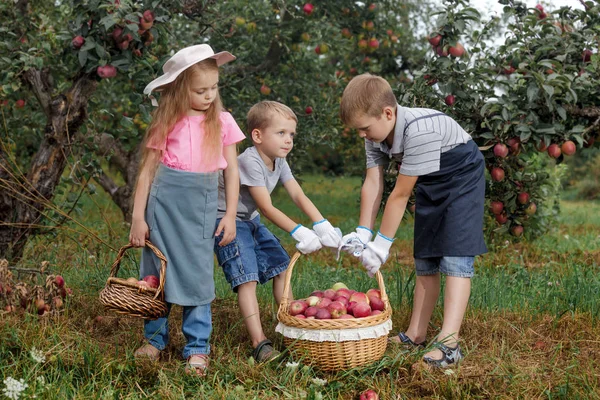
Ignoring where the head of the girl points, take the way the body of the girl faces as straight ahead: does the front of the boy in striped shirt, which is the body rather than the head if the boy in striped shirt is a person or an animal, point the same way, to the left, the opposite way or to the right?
to the right

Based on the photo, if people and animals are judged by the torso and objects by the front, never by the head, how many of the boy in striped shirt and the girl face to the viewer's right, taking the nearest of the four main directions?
0

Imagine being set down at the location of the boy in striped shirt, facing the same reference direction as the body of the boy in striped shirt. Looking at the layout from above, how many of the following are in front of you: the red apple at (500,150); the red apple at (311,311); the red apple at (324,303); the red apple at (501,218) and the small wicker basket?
3

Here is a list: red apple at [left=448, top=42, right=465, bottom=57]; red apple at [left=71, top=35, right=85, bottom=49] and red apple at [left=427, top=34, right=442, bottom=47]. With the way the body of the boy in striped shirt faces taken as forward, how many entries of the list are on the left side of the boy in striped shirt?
0

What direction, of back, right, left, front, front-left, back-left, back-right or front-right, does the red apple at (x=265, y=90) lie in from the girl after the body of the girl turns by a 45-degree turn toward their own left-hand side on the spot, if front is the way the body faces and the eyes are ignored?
back-left

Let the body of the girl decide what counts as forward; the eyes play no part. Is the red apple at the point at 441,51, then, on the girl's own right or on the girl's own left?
on the girl's own left

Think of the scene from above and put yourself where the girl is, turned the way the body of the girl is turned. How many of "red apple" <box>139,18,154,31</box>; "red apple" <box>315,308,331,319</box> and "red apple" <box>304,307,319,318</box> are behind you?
1

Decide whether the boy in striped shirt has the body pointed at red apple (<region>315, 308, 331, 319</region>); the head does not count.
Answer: yes

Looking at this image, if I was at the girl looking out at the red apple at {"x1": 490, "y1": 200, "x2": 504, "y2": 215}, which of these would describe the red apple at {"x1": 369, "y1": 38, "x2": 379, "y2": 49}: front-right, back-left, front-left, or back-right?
front-left

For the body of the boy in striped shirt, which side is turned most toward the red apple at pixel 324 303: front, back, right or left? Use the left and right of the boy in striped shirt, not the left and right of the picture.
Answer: front

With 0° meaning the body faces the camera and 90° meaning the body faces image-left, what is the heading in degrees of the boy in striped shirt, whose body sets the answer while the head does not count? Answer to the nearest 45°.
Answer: approximately 45°

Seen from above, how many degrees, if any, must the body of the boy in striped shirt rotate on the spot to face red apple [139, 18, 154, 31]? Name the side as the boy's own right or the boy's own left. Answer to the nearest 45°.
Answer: approximately 90° to the boy's own right

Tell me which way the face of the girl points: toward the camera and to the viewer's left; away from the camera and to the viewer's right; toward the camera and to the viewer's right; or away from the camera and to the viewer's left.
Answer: toward the camera and to the viewer's right

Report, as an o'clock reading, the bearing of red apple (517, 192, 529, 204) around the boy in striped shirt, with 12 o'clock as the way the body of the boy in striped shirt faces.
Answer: The red apple is roughly at 5 o'clock from the boy in striped shirt.

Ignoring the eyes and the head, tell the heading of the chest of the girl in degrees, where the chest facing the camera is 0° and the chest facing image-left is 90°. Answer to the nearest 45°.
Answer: approximately 0°

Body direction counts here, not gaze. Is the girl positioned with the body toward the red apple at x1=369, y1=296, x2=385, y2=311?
no

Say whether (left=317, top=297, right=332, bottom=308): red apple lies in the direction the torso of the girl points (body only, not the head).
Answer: no

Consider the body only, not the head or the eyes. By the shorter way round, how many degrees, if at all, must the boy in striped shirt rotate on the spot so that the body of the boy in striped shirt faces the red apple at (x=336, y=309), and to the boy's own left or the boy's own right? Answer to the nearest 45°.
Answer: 0° — they already face it

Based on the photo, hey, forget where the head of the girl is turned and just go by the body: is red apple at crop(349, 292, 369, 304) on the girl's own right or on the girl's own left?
on the girl's own left
